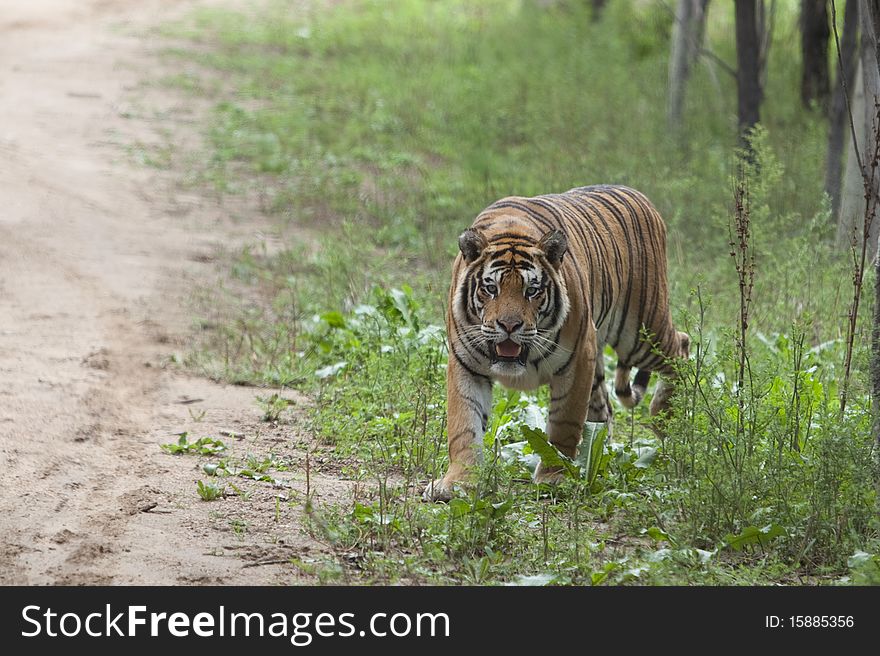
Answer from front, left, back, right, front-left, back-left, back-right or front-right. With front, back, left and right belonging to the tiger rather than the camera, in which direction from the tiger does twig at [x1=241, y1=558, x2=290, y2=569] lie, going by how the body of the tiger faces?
front

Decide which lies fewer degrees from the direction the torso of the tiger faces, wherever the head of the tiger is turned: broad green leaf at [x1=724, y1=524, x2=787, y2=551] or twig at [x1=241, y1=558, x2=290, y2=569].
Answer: the twig

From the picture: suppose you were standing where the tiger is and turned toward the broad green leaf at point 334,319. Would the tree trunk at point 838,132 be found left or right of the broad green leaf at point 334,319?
right

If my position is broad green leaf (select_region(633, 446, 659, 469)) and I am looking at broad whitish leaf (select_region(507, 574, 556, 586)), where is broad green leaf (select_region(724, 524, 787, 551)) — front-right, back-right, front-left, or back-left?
front-left

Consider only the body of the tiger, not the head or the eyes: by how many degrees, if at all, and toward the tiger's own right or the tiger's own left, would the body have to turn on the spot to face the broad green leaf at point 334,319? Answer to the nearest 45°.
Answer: approximately 90° to the tiger's own right

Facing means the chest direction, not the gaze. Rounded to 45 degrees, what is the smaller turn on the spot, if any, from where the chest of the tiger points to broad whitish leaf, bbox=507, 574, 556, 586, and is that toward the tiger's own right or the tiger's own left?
approximately 45° to the tiger's own left

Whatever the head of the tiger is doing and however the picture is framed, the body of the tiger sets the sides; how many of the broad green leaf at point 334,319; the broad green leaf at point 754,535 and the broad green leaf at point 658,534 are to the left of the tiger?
2

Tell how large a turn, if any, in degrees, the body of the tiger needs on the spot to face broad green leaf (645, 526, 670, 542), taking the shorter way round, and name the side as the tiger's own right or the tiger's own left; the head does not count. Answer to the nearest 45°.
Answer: approximately 90° to the tiger's own left

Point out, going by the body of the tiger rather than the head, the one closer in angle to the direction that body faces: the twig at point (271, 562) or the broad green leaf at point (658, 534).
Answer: the twig

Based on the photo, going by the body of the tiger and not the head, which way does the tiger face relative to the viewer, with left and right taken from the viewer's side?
facing the viewer and to the left of the viewer

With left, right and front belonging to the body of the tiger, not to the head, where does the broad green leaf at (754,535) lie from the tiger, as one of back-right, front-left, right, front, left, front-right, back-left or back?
left
